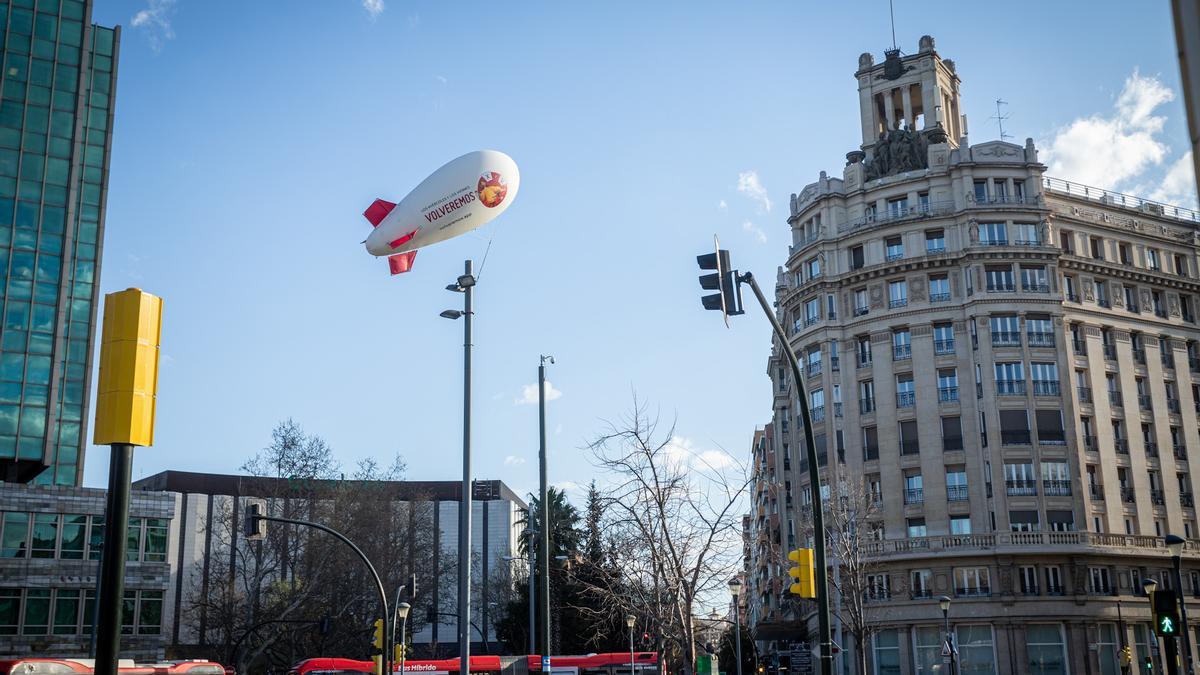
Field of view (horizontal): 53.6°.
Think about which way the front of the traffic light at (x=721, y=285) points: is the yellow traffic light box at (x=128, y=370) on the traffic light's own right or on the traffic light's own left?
on the traffic light's own left

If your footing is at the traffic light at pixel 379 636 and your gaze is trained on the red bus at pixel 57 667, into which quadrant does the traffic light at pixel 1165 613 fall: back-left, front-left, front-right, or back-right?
back-left

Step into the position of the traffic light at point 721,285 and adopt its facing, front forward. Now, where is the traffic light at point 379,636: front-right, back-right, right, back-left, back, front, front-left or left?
front-right

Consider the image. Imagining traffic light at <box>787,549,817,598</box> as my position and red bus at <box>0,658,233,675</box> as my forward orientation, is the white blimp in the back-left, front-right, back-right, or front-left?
front-right

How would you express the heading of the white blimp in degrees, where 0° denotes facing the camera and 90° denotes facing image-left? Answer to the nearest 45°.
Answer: approximately 270°

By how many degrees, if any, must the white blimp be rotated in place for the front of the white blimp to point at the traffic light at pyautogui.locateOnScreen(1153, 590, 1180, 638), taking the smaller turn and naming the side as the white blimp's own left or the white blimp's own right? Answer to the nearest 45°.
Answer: approximately 45° to the white blimp's own right

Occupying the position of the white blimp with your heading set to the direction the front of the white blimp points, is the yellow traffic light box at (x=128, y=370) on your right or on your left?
on your right

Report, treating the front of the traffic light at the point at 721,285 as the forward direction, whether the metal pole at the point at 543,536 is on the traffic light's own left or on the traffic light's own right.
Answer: on the traffic light's own right

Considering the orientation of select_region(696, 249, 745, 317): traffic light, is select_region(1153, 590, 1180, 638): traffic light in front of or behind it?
behind

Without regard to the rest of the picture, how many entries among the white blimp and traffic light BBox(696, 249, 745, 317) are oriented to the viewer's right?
1

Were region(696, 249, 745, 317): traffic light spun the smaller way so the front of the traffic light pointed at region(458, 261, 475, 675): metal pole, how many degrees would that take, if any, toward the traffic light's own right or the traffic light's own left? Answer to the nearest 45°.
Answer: approximately 45° to the traffic light's own right

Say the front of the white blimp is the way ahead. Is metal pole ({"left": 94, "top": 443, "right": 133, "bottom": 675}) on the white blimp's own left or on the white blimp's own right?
on the white blimp's own right

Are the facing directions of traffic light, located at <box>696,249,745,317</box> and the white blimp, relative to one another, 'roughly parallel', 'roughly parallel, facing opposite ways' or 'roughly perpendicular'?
roughly parallel, facing opposite ways

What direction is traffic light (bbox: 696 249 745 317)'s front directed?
to the viewer's left
